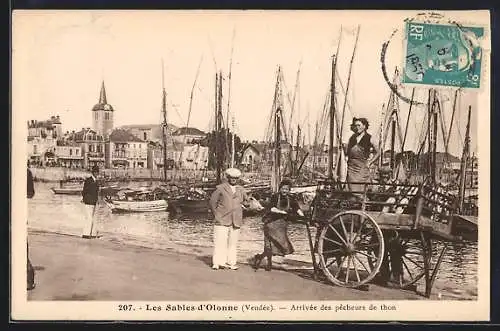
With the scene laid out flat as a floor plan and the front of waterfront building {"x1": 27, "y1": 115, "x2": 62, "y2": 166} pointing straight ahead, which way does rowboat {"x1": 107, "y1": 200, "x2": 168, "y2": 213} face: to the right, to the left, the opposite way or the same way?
to the right

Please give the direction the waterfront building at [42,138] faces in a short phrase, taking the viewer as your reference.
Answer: facing the viewer

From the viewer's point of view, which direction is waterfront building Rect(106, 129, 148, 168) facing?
toward the camera

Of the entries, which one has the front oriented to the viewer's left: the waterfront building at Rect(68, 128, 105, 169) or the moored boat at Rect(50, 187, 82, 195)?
the moored boat

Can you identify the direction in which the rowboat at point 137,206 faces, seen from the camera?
facing to the left of the viewer

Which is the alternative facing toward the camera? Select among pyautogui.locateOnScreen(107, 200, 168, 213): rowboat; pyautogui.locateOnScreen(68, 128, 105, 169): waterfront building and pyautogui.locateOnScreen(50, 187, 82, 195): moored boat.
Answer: the waterfront building

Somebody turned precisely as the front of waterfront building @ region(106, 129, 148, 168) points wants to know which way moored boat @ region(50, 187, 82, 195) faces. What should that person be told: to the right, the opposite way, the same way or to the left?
to the right

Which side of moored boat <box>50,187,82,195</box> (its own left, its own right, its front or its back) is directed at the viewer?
left

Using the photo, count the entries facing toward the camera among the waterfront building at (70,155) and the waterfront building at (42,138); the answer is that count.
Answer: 2

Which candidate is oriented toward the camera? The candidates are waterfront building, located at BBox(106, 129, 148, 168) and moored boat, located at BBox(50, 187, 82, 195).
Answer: the waterfront building

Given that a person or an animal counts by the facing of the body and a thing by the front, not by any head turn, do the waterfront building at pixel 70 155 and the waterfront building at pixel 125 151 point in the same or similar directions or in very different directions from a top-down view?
same or similar directions

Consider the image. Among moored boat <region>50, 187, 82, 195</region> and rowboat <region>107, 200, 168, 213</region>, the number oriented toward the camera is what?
0
